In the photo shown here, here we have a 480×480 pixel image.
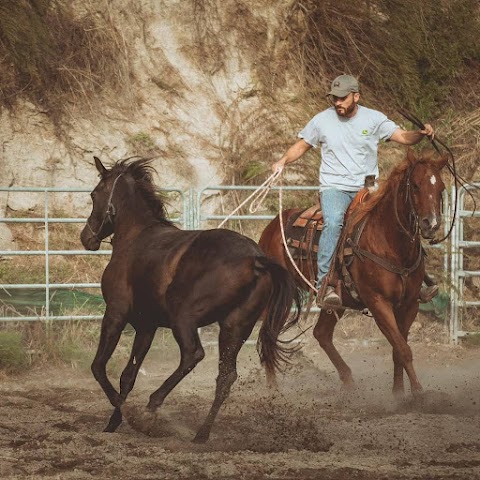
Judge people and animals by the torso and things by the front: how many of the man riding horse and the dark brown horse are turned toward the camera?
1

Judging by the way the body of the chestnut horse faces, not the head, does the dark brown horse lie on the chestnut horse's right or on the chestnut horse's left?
on the chestnut horse's right

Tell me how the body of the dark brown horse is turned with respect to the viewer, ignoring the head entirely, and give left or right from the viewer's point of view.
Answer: facing away from the viewer and to the left of the viewer

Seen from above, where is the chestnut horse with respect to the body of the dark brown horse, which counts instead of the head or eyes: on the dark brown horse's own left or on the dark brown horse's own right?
on the dark brown horse's own right

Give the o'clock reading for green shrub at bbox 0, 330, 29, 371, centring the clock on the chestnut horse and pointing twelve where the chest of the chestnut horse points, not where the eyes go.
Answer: The green shrub is roughly at 5 o'clock from the chestnut horse.

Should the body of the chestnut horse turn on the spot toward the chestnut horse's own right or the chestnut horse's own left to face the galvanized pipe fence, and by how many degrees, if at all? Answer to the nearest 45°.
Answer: approximately 180°

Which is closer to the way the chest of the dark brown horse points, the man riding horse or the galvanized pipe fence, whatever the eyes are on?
the galvanized pipe fence

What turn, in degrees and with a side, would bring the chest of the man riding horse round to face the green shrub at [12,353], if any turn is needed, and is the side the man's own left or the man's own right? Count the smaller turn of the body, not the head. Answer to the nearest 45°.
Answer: approximately 90° to the man's own right

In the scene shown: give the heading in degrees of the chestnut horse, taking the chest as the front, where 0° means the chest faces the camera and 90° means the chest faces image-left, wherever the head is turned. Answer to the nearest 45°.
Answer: approximately 315°

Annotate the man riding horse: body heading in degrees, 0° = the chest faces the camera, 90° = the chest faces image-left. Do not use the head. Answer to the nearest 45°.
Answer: approximately 0°

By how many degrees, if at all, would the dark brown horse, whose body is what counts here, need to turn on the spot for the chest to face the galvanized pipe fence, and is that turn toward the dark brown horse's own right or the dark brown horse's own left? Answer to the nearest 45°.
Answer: approximately 45° to the dark brown horse's own right
